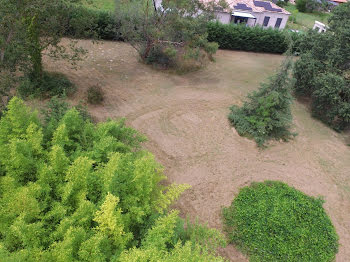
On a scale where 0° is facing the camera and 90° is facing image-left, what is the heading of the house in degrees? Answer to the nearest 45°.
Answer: approximately 0°

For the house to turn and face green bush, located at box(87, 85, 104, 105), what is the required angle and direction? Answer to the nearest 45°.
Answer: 0° — it already faces it

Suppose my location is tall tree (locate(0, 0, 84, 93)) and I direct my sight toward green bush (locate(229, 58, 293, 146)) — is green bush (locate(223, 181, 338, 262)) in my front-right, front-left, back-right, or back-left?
front-right

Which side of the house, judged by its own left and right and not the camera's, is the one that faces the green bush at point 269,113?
front

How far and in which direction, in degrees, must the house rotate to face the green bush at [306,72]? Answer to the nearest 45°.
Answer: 0° — it already faces it

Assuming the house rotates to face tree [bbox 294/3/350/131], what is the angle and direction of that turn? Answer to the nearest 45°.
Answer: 0° — it already faces it

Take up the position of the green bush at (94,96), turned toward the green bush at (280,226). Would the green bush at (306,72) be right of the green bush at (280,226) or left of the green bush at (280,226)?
left

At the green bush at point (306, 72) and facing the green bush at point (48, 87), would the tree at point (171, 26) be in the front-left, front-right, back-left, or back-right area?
front-right

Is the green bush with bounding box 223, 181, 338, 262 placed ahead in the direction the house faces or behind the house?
ahead

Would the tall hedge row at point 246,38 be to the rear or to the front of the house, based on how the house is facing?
to the front

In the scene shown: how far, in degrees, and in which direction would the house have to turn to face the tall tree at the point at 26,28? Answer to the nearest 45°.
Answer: approximately 45° to its right

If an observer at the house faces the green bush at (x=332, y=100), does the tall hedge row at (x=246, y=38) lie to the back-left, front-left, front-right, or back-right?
front-right

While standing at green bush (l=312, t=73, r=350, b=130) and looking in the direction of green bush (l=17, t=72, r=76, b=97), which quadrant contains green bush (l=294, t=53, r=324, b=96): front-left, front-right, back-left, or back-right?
front-right
